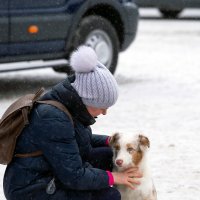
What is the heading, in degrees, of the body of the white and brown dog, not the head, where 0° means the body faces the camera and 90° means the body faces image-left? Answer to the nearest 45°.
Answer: approximately 45°

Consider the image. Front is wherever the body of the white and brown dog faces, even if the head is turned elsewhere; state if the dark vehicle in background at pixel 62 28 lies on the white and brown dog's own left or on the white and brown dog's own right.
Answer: on the white and brown dog's own right
